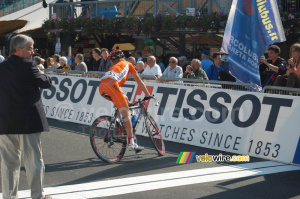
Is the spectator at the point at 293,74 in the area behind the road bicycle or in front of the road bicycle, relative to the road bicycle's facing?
in front

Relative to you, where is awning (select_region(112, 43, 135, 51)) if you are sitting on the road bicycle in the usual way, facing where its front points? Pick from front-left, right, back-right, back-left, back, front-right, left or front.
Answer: front-left

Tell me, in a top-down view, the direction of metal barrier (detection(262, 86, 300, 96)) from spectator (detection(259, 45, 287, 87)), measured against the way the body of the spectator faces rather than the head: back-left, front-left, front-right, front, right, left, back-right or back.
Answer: front-left

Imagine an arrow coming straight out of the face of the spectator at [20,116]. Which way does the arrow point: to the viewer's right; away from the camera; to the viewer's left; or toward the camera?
to the viewer's right

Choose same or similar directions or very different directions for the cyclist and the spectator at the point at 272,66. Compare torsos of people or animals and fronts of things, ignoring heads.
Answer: very different directions

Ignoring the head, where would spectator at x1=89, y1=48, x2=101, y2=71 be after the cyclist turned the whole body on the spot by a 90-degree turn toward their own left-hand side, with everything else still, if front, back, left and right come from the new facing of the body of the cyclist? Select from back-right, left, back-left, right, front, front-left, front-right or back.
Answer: front-right

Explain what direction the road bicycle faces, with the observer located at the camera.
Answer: facing away from the viewer and to the right of the viewer

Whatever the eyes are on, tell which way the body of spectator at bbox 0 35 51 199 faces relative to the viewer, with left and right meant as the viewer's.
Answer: facing away from the viewer and to the right of the viewer

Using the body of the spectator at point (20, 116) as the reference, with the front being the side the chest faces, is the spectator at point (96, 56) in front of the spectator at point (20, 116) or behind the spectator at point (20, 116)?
in front
